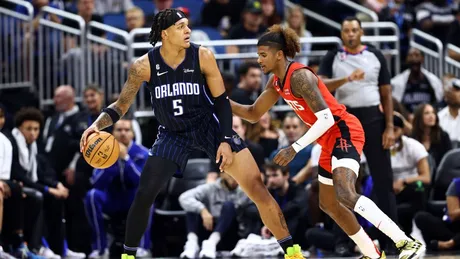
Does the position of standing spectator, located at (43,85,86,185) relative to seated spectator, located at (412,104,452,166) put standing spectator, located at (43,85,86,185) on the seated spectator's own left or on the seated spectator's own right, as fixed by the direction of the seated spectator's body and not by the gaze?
on the seated spectator's own right

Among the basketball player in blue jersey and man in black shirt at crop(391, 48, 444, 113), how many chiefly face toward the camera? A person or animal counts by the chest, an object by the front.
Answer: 2

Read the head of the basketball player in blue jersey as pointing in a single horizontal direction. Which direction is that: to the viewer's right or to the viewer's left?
to the viewer's right

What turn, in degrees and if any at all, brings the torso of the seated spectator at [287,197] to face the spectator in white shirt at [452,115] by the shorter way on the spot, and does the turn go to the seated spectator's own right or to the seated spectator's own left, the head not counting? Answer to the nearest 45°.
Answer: approximately 180°

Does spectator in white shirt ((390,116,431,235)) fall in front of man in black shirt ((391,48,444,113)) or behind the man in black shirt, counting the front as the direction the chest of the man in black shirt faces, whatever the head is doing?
in front

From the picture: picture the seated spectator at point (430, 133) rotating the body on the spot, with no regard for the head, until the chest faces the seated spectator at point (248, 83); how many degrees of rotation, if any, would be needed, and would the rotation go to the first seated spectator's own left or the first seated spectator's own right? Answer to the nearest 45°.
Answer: approximately 135° to the first seated spectator's own right

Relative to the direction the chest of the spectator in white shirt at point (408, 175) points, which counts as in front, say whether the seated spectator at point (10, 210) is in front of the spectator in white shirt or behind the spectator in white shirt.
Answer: in front

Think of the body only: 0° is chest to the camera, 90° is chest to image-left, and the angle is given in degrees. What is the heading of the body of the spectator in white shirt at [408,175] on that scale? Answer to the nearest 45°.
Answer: approximately 45°

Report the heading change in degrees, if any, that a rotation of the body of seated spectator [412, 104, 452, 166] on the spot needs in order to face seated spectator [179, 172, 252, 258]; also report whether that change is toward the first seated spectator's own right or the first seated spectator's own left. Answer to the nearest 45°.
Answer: approximately 90° to the first seated spectator's own right
